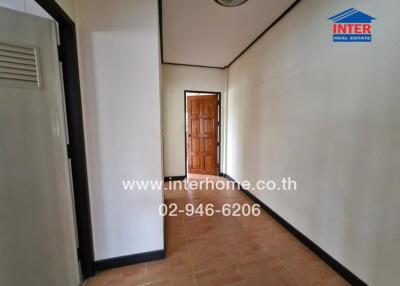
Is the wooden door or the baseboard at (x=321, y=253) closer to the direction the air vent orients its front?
the baseboard

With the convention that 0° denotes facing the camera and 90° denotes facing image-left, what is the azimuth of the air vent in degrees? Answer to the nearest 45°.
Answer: approximately 315°

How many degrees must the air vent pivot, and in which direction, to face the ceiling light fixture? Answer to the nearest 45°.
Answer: approximately 45° to its left

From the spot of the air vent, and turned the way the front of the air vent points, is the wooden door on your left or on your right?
on your left

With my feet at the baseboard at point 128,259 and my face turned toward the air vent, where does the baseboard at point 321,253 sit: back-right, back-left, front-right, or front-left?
back-left
